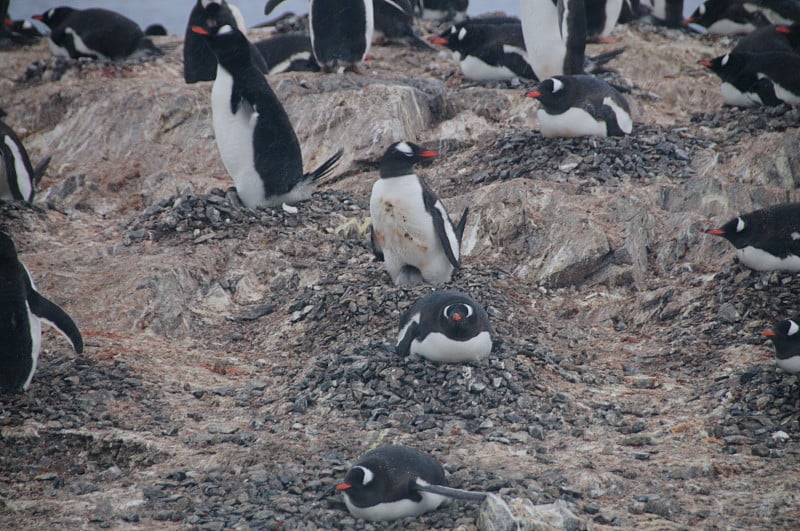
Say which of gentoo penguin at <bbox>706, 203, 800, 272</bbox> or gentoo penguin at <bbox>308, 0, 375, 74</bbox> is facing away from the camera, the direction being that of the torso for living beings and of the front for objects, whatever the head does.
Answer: gentoo penguin at <bbox>308, 0, 375, 74</bbox>

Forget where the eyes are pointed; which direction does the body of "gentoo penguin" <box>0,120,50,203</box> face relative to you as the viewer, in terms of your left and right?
facing to the left of the viewer

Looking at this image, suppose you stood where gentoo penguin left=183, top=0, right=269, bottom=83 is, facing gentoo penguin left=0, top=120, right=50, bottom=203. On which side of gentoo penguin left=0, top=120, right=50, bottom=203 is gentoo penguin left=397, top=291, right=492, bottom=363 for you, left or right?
left

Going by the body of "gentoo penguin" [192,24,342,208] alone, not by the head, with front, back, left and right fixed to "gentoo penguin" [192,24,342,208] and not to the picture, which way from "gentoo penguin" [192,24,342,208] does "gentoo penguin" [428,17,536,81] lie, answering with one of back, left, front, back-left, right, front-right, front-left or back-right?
back-right

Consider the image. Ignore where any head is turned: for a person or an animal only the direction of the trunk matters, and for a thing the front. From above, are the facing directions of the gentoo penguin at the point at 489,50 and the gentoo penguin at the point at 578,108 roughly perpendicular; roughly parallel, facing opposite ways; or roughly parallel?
roughly parallel

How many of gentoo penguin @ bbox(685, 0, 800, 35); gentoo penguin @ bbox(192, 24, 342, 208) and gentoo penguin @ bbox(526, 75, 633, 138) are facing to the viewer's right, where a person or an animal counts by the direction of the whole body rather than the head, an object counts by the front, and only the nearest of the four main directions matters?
0

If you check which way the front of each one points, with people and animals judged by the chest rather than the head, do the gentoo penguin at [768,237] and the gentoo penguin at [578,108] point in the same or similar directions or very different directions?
same or similar directions

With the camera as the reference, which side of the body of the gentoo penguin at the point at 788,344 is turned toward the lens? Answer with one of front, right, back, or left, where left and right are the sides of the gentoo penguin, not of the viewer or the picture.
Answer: left

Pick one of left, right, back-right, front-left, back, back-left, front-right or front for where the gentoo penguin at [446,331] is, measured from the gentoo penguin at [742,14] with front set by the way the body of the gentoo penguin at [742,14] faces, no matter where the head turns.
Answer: left

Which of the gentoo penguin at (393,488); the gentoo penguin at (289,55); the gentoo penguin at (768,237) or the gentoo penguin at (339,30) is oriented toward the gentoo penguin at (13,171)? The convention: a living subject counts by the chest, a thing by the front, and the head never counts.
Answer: the gentoo penguin at (768,237)

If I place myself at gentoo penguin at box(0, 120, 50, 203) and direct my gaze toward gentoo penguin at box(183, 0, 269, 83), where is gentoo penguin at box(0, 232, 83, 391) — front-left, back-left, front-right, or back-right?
back-right

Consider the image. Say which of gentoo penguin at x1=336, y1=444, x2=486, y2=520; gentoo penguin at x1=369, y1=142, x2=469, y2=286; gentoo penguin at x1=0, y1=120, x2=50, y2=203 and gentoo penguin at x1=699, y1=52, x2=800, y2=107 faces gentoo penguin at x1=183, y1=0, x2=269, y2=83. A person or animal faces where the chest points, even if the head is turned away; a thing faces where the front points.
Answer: gentoo penguin at x1=699, y1=52, x2=800, y2=107

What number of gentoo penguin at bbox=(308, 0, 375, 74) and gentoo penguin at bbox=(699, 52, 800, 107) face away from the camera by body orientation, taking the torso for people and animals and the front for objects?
1

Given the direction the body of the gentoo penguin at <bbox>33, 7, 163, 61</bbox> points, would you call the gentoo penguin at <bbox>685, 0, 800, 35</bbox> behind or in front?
behind

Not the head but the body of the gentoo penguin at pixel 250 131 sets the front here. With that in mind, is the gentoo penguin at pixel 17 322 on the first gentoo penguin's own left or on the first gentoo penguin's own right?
on the first gentoo penguin's own left

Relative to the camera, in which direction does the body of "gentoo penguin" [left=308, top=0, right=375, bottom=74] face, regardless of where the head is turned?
away from the camera

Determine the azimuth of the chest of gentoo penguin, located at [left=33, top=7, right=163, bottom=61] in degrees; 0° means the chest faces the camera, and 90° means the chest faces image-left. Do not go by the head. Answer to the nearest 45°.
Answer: approximately 90°
